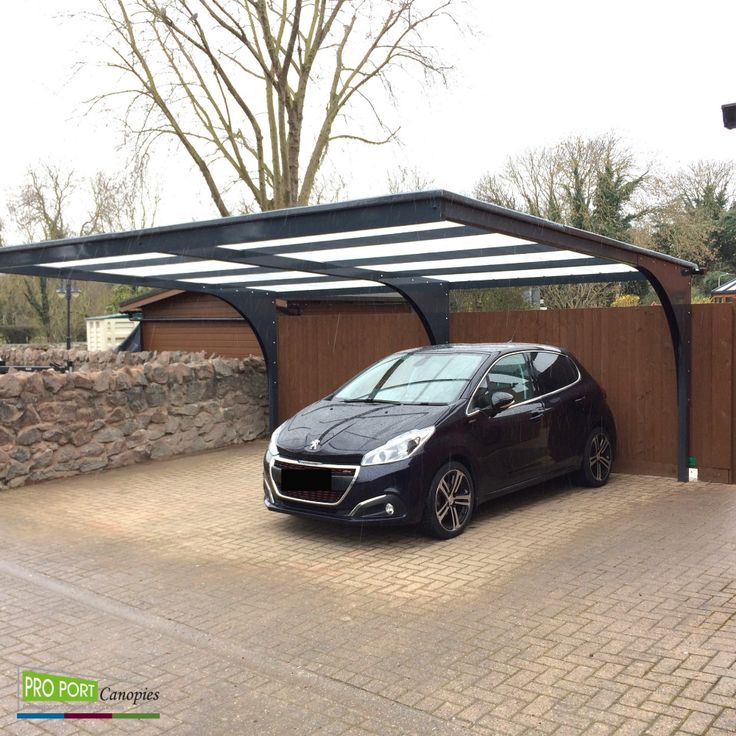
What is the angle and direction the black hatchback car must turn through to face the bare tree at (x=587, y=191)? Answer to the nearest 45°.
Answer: approximately 135° to its right

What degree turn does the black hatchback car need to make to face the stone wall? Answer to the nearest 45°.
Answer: approximately 90° to its right

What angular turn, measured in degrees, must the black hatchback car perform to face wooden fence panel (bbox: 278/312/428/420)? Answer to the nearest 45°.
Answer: approximately 135° to its right

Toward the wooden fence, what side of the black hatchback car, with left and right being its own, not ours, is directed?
back

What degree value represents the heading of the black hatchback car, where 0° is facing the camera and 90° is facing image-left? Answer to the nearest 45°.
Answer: approximately 45°

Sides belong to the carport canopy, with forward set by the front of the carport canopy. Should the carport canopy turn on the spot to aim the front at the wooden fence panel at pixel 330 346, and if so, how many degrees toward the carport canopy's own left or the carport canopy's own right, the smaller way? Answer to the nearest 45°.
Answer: approximately 135° to the carport canopy's own right

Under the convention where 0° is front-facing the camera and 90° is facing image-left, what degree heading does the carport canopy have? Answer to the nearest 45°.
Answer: approximately 45°
